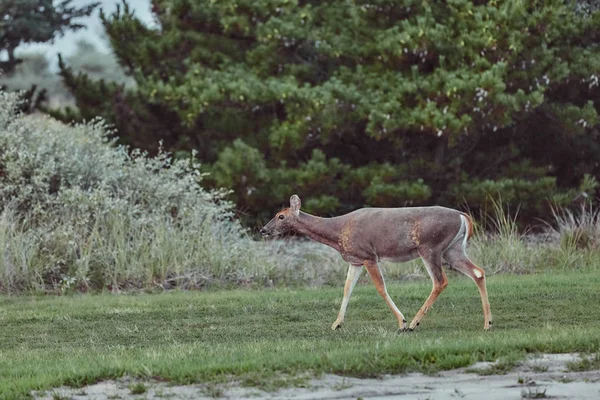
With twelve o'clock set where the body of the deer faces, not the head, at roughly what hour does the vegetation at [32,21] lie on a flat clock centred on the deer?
The vegetation is roughly at 2 o'clock from the deer.

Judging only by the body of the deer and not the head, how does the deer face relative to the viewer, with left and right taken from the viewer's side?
facing to the left of the viewer

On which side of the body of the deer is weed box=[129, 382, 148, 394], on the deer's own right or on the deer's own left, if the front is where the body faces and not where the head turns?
on the deer's own left

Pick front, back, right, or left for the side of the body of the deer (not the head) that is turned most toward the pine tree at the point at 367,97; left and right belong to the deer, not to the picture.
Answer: right

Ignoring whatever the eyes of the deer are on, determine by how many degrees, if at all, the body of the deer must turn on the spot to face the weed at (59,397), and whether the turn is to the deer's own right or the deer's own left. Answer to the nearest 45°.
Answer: approximately 45° to the deer's own left

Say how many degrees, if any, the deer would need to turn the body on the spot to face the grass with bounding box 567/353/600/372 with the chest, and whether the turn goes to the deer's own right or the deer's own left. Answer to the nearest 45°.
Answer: approximately 135° to the deer's own left

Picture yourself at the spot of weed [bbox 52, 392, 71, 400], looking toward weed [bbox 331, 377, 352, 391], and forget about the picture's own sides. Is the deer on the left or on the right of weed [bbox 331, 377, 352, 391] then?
left

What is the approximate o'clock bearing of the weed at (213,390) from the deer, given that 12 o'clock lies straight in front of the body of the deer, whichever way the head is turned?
The weed is roughly at 10 o'clock from the deer.

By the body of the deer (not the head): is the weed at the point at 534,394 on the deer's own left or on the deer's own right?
on the deer's own left
